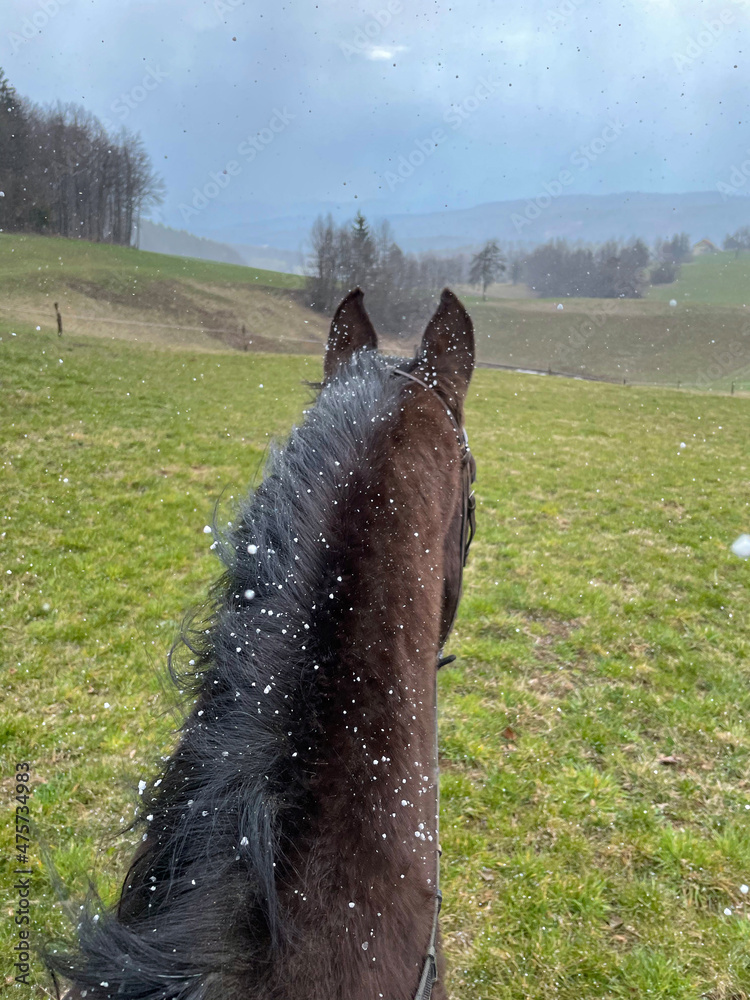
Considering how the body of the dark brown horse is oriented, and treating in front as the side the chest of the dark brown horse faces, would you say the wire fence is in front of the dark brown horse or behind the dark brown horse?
in front

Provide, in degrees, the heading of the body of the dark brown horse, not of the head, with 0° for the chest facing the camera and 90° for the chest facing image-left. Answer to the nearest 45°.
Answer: approximately 180°
